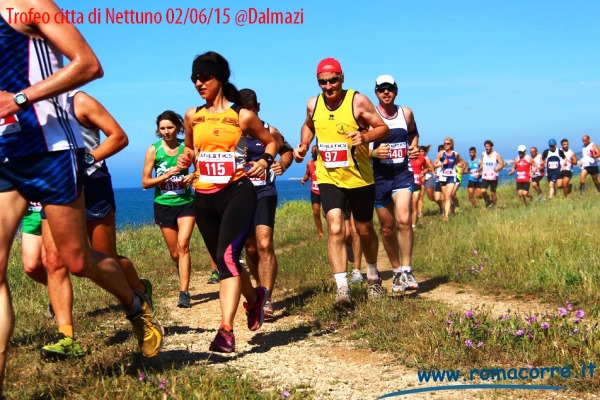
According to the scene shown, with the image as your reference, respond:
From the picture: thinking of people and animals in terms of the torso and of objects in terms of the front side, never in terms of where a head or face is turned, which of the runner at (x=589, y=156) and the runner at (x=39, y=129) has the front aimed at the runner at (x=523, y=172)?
the runner at (x=589, y=156)

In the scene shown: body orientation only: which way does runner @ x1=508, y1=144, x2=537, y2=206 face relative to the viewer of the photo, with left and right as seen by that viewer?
facing the viewer and to the left of the viewer

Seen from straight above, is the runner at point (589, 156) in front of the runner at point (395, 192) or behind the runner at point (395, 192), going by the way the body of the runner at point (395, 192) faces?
behind

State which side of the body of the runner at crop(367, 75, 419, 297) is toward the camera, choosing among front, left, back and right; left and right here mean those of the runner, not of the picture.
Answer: front

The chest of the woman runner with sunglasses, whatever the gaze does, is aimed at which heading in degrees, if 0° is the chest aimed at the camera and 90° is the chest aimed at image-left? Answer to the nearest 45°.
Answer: approximately 45°

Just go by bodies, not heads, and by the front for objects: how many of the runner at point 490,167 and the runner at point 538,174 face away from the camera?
0

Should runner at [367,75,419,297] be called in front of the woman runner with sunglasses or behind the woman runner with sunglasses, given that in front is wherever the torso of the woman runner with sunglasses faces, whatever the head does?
behind

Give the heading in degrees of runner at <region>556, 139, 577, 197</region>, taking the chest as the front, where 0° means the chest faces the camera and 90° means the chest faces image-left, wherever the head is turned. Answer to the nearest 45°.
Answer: approximately 45°

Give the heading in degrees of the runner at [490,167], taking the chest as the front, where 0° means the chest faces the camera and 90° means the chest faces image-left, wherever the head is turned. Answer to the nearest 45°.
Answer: approximately 45°
